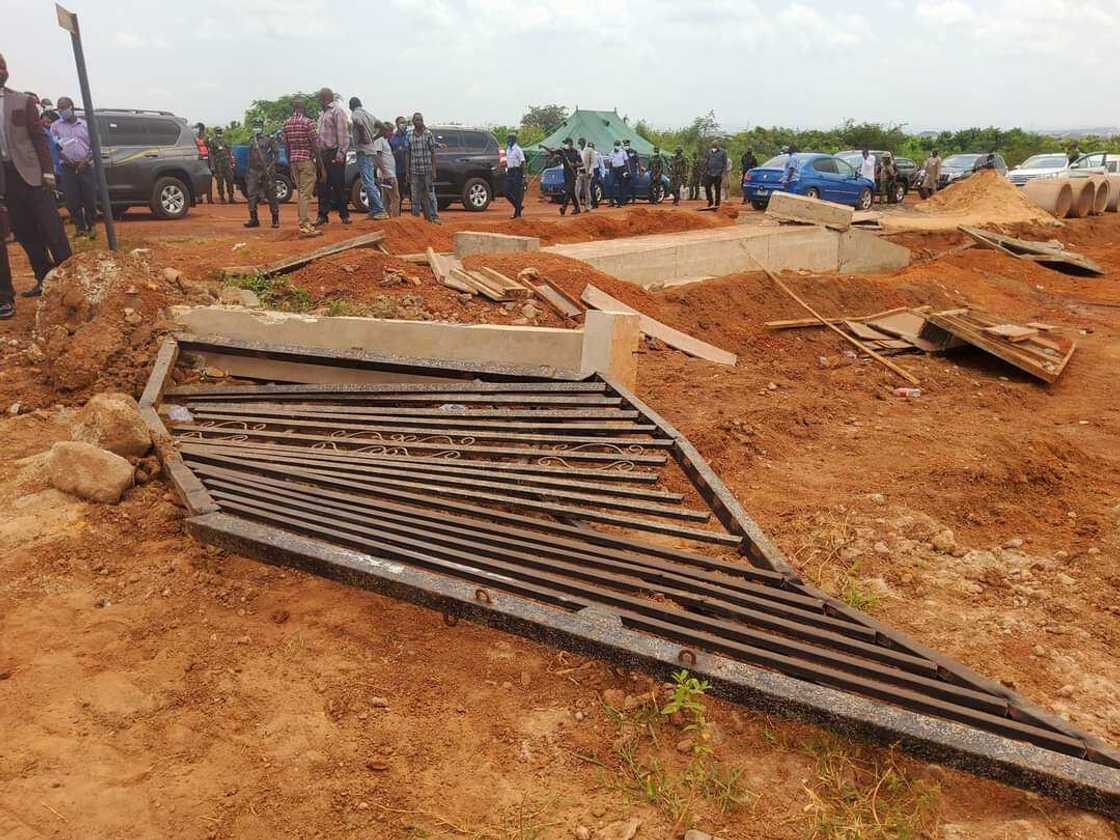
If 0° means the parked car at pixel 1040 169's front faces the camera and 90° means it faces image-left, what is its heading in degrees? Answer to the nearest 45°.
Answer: approximately 45°

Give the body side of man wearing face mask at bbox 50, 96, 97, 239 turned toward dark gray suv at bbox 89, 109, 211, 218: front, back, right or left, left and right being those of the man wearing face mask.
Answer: back

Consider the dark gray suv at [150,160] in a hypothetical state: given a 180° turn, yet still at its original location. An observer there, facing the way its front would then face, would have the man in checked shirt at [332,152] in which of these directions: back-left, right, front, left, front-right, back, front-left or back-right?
front-right

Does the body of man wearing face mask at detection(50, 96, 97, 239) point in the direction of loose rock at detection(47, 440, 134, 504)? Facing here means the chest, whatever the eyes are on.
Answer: yes

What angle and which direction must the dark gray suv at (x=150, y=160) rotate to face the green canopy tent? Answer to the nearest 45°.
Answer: approximately 135° to its right

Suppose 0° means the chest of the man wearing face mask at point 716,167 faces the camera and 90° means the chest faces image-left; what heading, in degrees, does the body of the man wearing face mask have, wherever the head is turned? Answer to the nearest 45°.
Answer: approximately 0°

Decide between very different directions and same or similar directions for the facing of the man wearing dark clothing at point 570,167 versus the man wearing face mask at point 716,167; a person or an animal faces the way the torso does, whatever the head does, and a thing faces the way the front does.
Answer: same or similar directions

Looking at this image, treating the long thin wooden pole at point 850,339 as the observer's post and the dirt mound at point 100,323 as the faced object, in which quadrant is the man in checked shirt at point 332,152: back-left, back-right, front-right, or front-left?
front-right

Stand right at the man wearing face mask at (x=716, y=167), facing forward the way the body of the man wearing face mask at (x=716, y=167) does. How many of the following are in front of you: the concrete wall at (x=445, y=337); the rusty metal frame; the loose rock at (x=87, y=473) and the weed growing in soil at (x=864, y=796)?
4

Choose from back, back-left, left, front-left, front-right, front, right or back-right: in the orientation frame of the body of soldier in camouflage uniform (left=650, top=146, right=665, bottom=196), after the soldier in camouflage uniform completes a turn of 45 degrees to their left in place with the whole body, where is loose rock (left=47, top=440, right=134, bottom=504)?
front-right

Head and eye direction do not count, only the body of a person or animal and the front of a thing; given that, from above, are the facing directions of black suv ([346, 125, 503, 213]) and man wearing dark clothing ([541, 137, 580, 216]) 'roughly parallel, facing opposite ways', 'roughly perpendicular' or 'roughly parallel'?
roughly perpendicular

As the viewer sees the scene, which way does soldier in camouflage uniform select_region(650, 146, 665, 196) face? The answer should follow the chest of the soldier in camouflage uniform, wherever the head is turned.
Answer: toward the camera

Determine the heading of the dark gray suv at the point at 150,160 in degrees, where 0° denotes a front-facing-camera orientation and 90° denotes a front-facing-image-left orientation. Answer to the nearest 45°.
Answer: approximately 90°

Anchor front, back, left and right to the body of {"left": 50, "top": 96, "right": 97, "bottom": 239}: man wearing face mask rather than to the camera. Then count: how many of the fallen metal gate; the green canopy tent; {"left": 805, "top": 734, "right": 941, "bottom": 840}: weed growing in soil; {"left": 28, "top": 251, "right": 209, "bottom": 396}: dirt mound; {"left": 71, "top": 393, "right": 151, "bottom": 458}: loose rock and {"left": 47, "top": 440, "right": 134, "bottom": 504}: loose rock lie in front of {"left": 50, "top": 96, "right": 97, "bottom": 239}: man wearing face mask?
5
